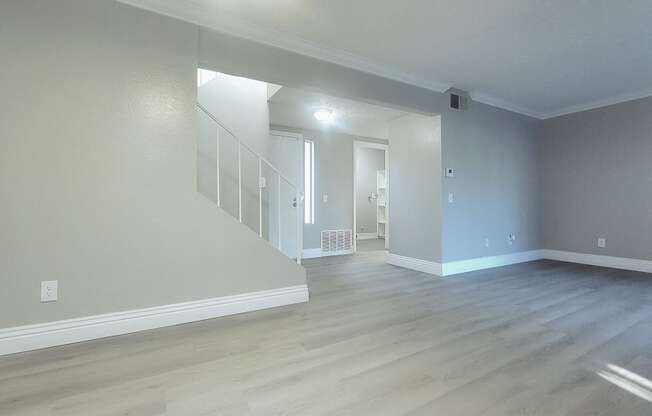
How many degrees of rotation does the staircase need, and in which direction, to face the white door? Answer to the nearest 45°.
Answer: approximately 45° to its left

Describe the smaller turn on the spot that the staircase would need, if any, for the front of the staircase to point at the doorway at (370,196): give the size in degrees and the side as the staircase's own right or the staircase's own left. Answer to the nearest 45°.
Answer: approximately 45° to the staircase's own left

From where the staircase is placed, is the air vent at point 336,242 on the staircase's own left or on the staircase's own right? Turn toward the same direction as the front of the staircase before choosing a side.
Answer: on the staircase's own left

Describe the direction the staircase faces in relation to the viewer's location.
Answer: facing to the right of the viewer
